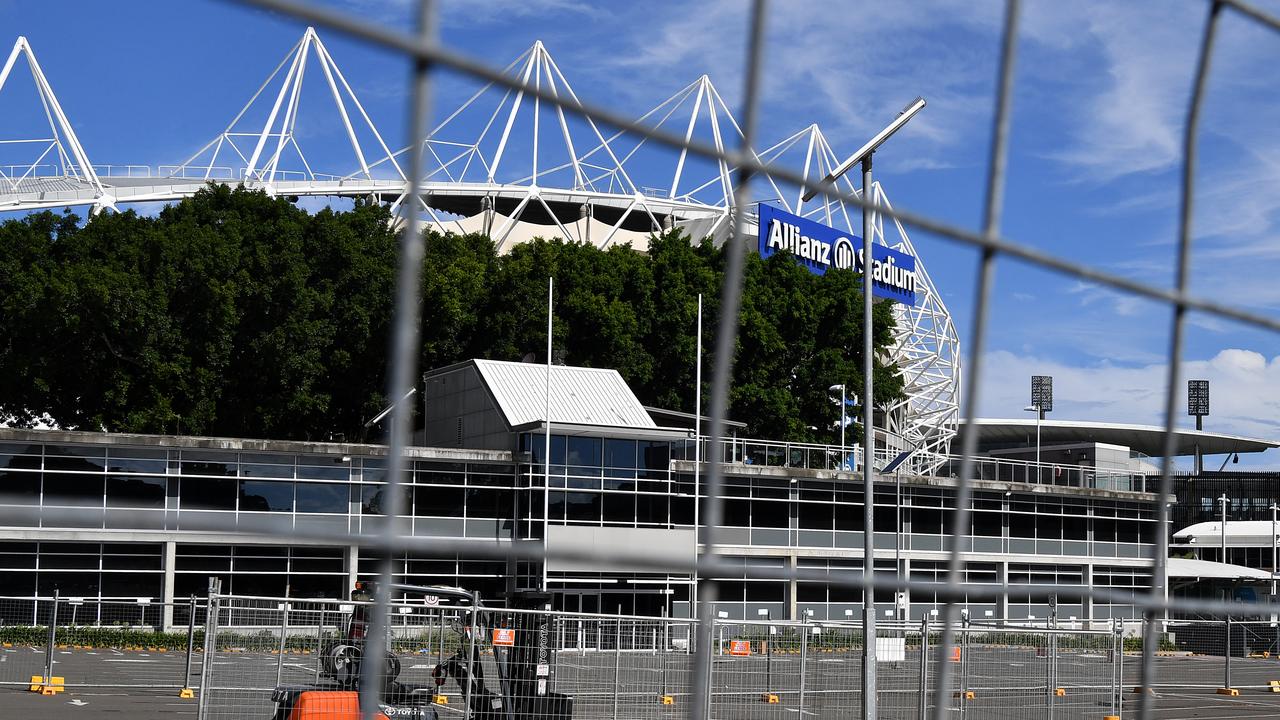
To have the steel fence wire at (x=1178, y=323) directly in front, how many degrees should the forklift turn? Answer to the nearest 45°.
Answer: approximately 90° to its right

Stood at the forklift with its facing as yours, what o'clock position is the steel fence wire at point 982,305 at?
The steel fence wire is roughly at 3 o'clock from the forklift.

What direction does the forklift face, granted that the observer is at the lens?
facing to the right of the viewer

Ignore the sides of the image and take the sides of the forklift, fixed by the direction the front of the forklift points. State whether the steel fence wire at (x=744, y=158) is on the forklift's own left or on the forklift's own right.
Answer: on the forklift's own right

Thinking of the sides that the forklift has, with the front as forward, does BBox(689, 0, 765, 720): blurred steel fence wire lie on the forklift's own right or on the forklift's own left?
on the forklift's own right

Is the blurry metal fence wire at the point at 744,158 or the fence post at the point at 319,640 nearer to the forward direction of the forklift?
the blurry metal fence wire

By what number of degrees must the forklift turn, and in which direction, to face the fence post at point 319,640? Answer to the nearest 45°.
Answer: approximately 135° to its left

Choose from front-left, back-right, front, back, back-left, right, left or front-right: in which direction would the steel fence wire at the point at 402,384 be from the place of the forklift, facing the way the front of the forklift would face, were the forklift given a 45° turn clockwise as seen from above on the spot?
front-right

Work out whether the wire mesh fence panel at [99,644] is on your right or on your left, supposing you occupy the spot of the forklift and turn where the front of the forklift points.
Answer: on your left
